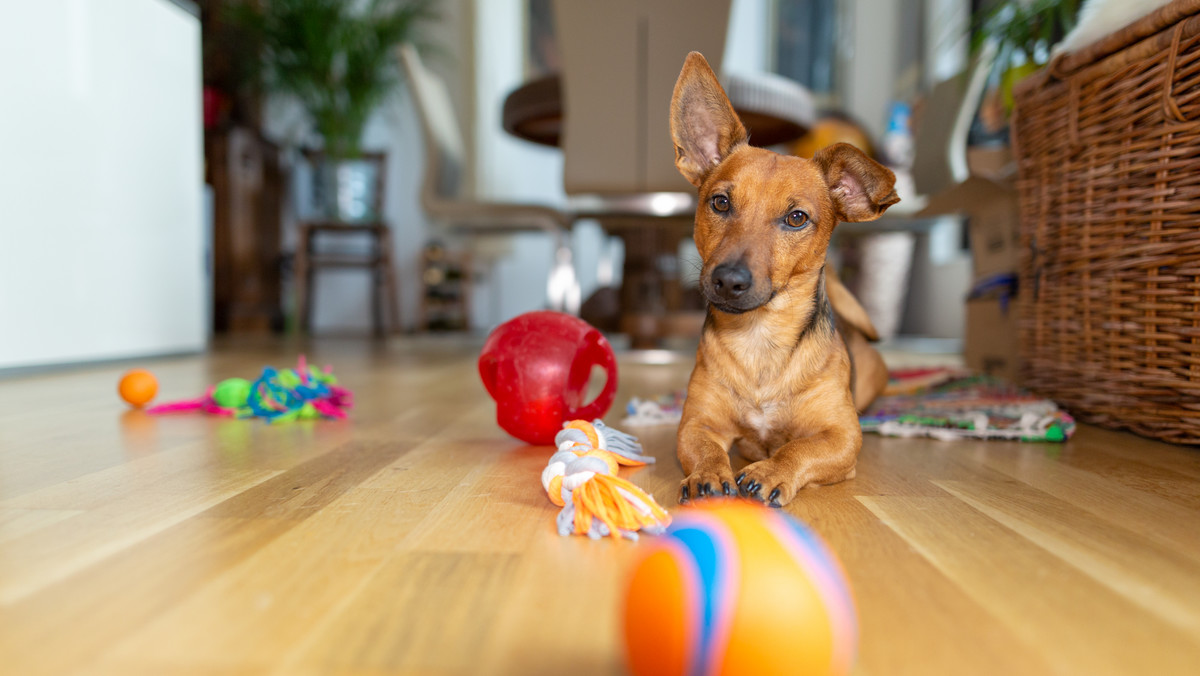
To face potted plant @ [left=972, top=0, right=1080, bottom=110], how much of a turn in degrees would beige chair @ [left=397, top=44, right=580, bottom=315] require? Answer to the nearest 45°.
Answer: approximately 45° to its right

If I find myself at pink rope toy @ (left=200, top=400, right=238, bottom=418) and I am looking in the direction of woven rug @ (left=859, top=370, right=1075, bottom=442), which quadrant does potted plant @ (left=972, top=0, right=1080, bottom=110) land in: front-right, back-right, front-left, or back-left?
front-left

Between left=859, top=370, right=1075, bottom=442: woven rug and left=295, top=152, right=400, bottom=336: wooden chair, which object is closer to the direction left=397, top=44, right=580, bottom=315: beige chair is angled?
the woven rug

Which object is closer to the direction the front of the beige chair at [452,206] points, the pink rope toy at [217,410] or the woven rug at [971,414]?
the woven rug

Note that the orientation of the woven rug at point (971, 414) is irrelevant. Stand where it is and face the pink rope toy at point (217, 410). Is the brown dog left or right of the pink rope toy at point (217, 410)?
left

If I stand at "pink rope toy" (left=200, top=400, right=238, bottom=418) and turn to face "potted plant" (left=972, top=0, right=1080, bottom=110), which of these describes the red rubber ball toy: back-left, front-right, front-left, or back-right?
front-right

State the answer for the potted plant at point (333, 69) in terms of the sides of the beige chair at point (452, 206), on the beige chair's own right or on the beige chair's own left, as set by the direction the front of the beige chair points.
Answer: on the beige chair's own left

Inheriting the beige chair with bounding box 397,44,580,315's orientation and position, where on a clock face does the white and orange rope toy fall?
The white and orange rope toy is roughly at 3 o'clock from the beige chair.

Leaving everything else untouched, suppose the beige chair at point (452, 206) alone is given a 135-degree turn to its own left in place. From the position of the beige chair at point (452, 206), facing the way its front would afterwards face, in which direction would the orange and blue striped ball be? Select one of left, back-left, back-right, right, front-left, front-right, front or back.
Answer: back-left

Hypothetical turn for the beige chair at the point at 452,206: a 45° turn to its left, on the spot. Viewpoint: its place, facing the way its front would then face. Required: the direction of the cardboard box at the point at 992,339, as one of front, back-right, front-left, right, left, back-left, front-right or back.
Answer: right

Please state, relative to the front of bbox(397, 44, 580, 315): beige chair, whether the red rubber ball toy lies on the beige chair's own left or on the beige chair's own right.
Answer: on the beige chair's own right

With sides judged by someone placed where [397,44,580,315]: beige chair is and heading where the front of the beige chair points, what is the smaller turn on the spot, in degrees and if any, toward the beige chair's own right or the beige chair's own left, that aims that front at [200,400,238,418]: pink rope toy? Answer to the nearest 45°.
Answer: approximately 90° to the beige chair's own right

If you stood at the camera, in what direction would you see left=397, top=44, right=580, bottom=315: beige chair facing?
facing to the right of the viewer
